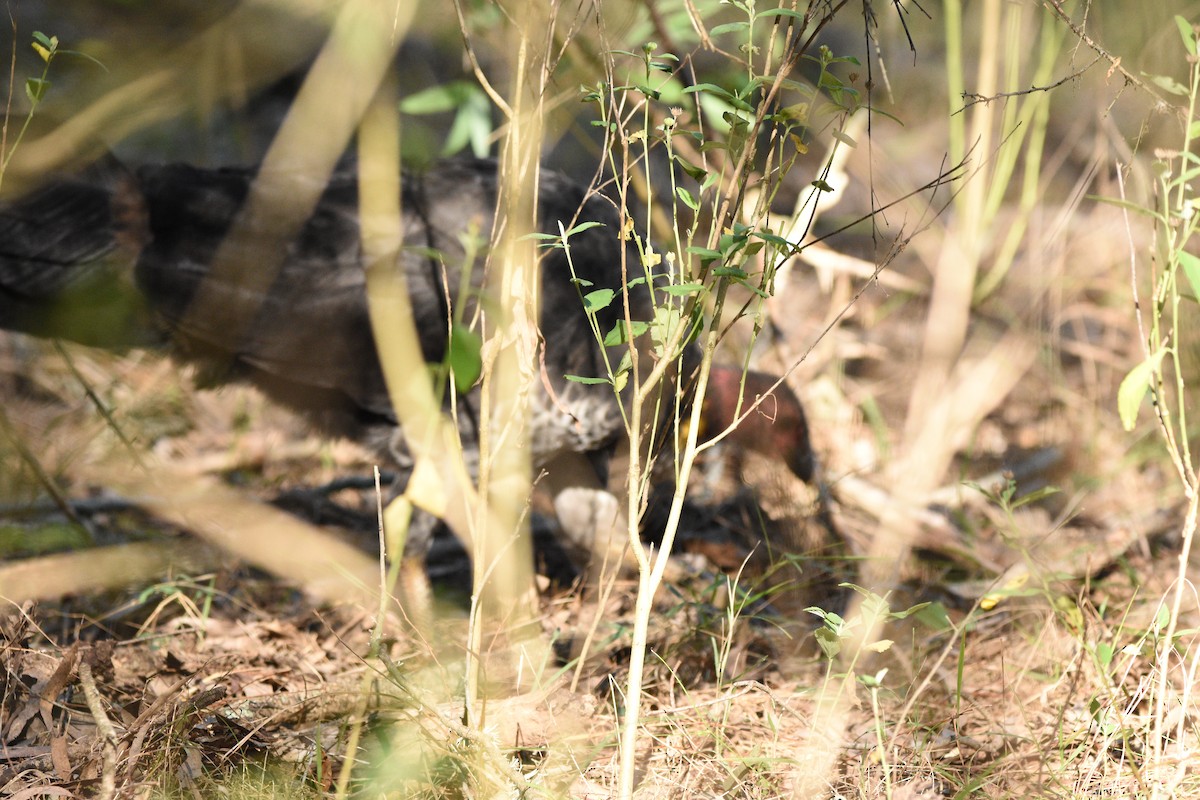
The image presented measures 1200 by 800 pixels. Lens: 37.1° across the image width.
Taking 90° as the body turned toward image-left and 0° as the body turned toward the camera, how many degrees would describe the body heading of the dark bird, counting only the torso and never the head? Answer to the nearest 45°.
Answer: approximately 270°
